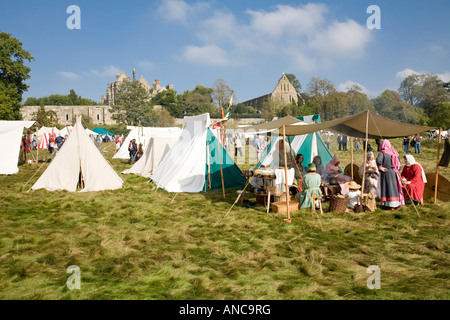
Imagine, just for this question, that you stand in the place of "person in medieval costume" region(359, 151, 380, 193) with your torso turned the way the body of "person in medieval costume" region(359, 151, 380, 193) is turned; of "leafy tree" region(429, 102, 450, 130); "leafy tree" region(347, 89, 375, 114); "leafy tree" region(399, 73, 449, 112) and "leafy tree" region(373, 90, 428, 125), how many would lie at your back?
4

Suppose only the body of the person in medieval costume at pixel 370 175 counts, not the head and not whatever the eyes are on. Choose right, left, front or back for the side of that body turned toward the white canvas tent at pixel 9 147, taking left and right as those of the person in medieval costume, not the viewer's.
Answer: right

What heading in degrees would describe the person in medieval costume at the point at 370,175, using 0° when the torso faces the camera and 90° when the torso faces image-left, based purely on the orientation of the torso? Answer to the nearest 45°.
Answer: approximately 0°

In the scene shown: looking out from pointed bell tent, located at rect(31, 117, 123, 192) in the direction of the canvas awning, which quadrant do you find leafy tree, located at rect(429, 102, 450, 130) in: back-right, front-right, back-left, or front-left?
front-left

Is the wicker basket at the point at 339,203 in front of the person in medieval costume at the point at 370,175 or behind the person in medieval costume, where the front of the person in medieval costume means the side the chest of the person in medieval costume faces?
in front

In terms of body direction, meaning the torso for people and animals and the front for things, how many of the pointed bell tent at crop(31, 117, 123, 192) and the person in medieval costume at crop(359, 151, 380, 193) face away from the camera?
0

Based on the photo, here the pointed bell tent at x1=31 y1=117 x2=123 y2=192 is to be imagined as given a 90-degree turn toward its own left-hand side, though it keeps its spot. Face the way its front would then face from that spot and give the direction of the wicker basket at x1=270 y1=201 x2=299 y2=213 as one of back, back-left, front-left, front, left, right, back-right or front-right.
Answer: front-right

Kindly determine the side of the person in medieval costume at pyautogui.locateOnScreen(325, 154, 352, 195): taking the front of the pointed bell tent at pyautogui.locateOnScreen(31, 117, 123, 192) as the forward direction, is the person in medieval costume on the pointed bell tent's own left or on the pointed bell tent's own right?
on the pointed bell tent's own left

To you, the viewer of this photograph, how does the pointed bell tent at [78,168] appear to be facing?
facing the viewer

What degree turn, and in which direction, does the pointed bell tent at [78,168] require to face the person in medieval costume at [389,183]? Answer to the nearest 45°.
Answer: approximately 45° to its left

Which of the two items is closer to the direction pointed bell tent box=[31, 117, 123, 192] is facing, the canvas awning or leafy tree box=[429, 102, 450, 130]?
the canvas awning
